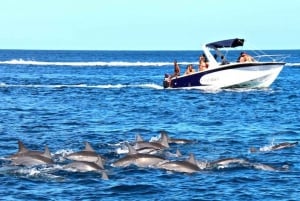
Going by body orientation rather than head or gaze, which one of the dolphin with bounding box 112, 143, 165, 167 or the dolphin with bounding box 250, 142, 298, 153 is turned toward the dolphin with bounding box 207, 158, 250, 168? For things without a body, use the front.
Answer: the dolphin with bounding box 112, 143, 165, 167

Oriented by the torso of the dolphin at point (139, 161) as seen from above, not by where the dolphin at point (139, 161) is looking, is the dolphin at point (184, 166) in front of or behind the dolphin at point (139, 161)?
in front

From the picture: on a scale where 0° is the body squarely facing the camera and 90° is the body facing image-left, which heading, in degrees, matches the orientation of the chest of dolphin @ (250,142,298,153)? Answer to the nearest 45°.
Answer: approximately 270°

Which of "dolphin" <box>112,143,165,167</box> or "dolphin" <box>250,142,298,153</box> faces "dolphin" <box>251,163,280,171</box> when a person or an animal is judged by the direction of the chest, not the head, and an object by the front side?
"dolphin" <box>112,143,165,167</box>

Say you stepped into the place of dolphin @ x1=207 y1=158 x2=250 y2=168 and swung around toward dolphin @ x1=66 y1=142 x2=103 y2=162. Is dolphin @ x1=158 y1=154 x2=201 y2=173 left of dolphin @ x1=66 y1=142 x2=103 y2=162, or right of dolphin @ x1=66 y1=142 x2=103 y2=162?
left

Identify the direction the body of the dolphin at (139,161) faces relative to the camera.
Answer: to the viewer's right

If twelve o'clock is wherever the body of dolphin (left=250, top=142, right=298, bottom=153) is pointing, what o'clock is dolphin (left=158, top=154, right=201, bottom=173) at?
dolphin (left=158, top=154, right=201, bottom=173) is roughly at 4 o'clock from dolphin (left=250, top=142, right=298, bottom=153).

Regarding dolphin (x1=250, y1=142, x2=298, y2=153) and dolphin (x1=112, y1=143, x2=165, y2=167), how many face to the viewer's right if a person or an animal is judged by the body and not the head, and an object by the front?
2
